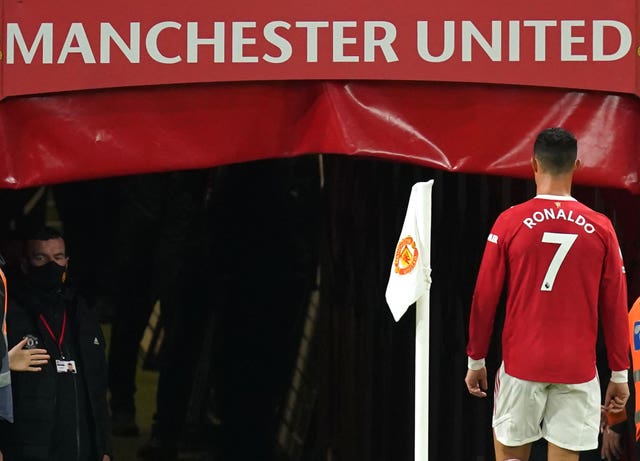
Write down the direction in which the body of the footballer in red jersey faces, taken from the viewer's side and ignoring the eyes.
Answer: away from the camera

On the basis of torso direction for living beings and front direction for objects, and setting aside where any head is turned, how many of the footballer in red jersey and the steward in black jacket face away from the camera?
1

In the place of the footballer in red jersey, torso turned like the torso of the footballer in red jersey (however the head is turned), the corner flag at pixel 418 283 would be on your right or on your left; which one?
on your left

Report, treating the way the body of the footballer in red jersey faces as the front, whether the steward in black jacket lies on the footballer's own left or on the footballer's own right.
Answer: on the footballer's own left

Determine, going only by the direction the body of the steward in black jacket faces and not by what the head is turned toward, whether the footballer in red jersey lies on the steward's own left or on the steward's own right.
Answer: on the steward's own left

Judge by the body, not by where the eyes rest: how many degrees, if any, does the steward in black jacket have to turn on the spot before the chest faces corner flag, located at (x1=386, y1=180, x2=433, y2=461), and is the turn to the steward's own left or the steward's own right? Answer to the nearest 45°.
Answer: approximately 45° to the steward's own left

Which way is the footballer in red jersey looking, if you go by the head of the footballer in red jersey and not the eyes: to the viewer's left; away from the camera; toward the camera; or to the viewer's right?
away from the camera
